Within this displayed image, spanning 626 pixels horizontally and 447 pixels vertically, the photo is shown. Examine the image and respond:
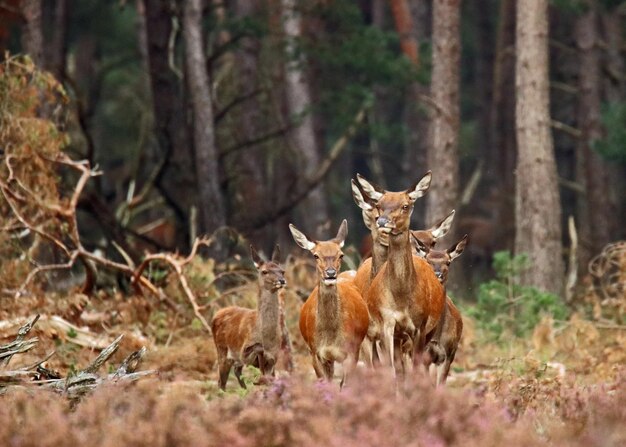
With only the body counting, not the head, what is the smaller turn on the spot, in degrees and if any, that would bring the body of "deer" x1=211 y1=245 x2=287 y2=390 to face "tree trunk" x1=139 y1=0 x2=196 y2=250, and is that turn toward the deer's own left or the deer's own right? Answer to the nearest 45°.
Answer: approximately 135° to the deer's own left

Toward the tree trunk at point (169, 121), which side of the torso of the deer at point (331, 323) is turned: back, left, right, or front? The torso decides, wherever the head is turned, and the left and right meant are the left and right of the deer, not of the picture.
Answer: back

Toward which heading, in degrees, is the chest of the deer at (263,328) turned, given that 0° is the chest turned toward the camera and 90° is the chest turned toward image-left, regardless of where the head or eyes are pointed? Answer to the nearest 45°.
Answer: approximately 315°

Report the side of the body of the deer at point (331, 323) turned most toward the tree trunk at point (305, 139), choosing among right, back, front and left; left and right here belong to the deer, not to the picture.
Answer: back

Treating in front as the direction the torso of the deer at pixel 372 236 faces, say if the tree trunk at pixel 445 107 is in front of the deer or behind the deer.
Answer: behind

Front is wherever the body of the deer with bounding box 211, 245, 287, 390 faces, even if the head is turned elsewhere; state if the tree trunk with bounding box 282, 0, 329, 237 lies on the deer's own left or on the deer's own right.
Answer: on the deer's own left

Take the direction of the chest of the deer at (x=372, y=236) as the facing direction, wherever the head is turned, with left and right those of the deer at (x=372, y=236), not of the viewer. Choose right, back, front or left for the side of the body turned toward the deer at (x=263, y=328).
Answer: right

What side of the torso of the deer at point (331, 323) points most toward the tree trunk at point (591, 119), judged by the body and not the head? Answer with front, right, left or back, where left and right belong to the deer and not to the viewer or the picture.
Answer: back

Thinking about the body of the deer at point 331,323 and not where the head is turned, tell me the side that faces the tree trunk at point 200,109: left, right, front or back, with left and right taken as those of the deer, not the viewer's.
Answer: back
